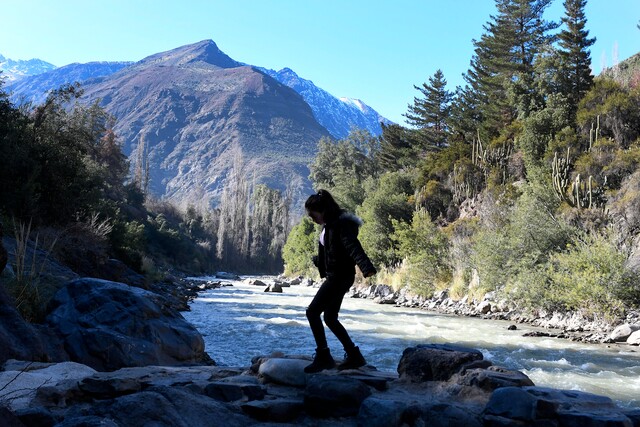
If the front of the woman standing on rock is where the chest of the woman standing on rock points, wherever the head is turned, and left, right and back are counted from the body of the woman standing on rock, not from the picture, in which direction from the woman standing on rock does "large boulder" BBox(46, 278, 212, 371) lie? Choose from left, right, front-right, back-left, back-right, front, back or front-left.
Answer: front-right

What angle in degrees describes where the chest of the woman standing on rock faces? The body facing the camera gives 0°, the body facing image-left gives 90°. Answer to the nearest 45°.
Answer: approximately 90°

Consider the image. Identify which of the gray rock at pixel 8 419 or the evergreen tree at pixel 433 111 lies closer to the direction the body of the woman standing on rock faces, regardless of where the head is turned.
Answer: the gray rock

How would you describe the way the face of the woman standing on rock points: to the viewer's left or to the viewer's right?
to the viewer's left

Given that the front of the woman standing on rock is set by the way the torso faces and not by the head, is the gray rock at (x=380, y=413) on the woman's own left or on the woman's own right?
on the woman's own left
